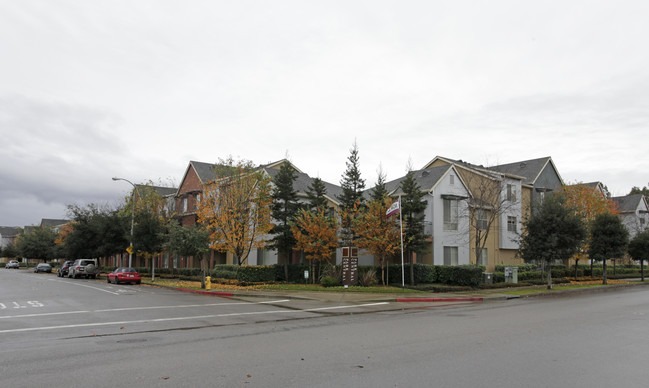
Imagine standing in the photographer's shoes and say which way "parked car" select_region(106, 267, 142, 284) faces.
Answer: facing away from the viewer and to the left of the viewer

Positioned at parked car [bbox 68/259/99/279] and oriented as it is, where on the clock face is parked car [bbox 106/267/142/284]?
parked car [bbox 106/267/142/284] is roughly at 7 o'clock from parked car [bbox 68/259/99/279].

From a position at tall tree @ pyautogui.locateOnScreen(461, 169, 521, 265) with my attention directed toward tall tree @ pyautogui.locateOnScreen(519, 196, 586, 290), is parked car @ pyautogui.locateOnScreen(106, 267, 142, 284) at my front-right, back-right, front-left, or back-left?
back-right

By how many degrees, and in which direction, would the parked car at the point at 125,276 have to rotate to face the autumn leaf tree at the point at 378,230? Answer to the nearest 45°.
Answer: approximately 180°

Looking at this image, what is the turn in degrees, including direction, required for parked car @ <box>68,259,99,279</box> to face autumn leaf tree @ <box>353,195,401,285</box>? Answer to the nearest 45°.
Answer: approximately 180°

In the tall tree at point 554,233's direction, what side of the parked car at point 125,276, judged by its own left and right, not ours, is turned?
back

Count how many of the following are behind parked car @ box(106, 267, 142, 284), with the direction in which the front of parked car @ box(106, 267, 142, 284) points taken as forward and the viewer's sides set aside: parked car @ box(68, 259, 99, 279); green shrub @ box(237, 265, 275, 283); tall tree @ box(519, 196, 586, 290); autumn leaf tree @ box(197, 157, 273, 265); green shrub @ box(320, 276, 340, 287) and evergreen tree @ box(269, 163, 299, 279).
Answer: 5

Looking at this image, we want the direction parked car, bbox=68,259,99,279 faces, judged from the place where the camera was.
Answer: facing away from the viewer and to the left of the viewer

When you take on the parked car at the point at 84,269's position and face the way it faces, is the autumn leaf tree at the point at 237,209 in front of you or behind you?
behind

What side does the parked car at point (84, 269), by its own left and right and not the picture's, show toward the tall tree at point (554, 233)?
back
